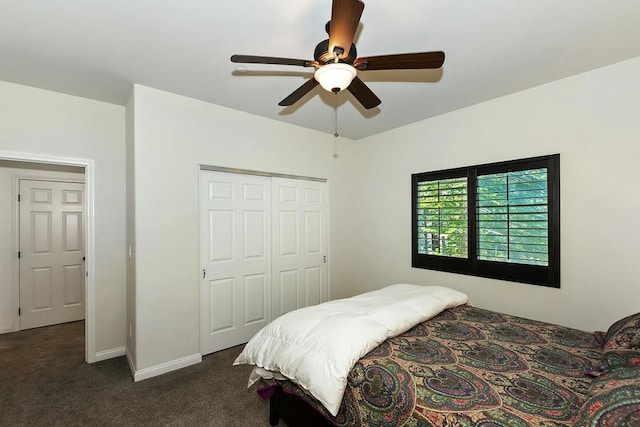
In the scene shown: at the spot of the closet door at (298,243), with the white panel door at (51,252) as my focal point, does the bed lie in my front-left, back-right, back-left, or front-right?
back-left

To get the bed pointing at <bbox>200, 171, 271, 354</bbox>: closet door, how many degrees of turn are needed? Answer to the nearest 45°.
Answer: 0° — it already faces it

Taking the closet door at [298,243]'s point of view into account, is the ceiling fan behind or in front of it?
in front

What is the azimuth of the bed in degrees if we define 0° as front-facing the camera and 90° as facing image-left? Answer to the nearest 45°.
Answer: approximately 135°

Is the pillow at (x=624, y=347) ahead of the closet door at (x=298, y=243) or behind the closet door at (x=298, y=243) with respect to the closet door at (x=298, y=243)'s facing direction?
ahead

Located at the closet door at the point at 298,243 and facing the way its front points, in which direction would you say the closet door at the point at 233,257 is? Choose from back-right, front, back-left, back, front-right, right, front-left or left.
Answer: right

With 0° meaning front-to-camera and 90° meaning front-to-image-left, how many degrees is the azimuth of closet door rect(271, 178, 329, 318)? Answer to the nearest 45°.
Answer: approximately 315°

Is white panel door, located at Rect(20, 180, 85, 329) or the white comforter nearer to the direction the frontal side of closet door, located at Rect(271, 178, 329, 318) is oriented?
the white comforter

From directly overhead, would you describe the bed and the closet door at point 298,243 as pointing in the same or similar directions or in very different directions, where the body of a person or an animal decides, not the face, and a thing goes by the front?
very different directions

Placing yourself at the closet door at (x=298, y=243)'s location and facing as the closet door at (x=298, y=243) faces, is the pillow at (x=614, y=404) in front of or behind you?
in front
